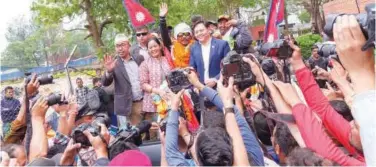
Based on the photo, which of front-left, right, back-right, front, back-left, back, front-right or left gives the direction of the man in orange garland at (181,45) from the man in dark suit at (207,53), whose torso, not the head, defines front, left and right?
back-right

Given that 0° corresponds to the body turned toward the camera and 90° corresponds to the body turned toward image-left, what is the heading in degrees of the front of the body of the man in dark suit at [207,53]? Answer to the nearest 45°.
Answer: approximately 0°

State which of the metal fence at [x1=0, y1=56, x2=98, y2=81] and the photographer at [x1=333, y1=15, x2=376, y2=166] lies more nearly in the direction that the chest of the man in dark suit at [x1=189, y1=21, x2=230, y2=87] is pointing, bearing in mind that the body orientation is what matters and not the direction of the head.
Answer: the photographer

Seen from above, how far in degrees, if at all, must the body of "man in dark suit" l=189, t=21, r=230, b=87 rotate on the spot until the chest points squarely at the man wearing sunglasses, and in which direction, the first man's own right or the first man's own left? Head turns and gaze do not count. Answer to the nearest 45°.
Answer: approximately 135° to the first man's own right

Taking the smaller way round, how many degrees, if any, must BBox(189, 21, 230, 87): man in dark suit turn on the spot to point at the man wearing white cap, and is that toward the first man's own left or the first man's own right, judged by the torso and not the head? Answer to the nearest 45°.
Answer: approximately 90° to the first man's own right

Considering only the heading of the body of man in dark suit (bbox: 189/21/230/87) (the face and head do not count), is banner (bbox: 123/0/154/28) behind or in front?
behind
